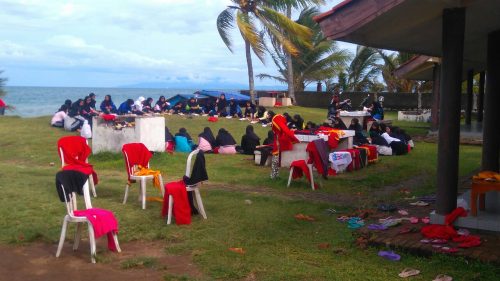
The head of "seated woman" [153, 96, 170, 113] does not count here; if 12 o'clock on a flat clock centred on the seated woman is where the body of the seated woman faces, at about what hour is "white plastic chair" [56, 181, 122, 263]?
The white plastic chair is roughly at 12 o'clock from the seated woman.

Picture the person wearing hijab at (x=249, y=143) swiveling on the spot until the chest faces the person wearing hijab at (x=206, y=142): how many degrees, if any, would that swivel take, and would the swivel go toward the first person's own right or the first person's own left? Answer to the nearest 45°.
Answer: approximately 90° to the first person's own left

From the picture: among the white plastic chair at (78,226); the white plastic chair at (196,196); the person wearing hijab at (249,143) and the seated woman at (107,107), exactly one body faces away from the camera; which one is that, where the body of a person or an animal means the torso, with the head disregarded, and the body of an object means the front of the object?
the person wearing hijab

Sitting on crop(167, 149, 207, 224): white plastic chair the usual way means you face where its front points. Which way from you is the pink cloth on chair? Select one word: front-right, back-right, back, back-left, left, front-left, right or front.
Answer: front

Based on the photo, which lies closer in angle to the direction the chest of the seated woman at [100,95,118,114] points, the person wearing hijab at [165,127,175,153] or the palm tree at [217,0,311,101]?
the person wearing hijab

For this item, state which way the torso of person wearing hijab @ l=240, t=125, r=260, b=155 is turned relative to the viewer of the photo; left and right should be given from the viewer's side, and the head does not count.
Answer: facing away from the viewer

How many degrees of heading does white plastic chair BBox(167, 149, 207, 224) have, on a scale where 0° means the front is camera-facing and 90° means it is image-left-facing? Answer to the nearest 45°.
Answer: approximately 45°

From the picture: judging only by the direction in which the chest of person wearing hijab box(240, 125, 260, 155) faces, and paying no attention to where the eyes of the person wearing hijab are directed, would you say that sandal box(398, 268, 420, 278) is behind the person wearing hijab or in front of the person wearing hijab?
behind

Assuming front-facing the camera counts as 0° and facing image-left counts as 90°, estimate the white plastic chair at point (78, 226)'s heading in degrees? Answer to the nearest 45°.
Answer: approximately 315°

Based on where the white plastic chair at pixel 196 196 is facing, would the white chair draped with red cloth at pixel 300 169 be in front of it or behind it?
behind

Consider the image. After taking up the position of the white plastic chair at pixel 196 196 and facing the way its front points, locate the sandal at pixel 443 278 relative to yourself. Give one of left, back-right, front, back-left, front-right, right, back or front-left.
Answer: left

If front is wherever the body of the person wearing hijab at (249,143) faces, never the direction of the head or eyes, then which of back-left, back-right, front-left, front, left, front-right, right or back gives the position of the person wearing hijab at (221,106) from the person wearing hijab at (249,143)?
front

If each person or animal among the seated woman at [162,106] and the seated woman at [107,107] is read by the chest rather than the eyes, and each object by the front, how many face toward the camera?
2

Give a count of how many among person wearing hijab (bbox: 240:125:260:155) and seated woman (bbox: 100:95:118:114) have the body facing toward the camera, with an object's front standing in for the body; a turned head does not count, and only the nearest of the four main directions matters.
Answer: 1

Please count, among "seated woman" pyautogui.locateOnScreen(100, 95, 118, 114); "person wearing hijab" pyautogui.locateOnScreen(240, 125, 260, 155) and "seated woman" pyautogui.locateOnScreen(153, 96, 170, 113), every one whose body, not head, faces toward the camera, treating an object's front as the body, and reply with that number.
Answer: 2

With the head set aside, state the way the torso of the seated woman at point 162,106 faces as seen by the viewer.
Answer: toward the camera

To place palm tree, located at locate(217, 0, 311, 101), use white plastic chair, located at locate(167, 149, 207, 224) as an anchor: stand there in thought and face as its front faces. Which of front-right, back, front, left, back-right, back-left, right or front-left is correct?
back-right

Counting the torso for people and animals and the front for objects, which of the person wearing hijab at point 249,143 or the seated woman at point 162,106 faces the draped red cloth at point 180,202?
the seated woman

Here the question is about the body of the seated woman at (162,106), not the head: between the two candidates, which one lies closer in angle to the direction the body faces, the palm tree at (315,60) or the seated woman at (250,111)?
the seated woman
